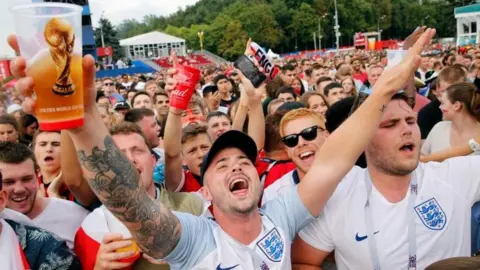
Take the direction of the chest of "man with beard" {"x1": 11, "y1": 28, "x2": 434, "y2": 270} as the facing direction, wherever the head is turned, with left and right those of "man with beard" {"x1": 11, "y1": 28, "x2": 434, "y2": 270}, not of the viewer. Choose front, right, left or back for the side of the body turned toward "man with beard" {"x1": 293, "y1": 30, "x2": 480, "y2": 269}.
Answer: left

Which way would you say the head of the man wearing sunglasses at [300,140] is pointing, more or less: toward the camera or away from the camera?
toward the camera

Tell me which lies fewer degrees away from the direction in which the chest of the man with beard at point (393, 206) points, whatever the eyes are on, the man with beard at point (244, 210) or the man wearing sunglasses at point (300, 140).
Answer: the man with beard

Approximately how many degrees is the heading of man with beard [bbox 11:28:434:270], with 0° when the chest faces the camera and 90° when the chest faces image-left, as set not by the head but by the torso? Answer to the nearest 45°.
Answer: approximately 0°

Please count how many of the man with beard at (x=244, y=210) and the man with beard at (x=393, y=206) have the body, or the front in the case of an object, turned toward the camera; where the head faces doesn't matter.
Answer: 2

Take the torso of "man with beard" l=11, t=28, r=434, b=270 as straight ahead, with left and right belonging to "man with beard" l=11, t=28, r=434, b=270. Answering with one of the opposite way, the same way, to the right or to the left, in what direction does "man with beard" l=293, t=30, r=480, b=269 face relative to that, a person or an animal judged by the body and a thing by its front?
the same way

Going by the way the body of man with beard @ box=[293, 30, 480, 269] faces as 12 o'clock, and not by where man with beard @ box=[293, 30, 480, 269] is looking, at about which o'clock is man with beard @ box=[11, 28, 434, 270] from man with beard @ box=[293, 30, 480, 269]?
man with beard @ box=[11, 28, 434, 270] is roughly at 2 o'clock from man with beard @ box=[293, 30, 480, 269].

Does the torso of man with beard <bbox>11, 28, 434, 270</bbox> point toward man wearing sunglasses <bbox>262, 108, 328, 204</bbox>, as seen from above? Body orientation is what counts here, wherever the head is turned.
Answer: no

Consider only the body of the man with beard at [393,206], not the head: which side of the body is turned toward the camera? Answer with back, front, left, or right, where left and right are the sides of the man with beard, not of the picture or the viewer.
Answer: front

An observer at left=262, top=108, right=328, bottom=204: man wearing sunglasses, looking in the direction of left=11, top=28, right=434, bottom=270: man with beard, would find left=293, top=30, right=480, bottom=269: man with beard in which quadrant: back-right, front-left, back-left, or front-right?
front-left
